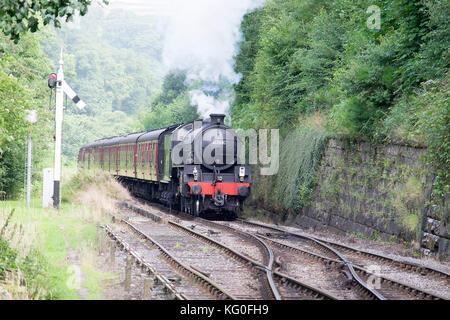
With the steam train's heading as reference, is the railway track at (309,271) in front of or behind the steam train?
in front

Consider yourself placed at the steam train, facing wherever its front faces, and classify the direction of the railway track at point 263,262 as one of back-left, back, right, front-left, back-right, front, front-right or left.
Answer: front-right

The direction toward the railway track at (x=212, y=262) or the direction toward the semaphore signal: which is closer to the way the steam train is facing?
the railway track

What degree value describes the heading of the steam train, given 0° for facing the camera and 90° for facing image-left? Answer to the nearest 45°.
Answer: approximately 315°

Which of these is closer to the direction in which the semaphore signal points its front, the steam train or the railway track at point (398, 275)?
the steam train

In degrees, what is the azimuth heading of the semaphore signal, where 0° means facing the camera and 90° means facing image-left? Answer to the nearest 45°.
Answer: approximately 180°

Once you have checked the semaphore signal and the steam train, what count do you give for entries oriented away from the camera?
1

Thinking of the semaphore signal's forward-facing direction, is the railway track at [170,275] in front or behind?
behind

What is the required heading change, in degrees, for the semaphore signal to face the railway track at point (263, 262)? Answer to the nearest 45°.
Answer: approximately 135° to its right

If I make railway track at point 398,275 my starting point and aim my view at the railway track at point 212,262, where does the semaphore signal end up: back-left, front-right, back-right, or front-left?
front-right

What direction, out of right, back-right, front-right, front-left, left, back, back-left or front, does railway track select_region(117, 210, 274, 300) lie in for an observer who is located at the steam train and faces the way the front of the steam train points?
front-right

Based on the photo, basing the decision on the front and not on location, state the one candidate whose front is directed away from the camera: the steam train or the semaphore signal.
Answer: the semaphore signal

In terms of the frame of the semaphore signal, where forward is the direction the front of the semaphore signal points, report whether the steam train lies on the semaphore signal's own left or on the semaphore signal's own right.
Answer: on the semaphore signal's own right
